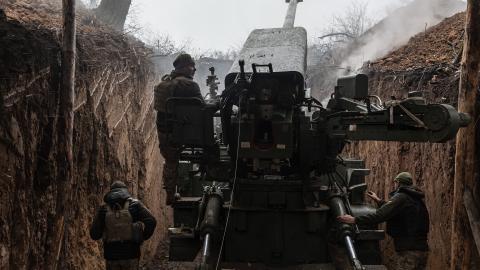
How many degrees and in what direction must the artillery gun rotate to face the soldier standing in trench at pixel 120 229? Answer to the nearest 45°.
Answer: approximately 90° to its left

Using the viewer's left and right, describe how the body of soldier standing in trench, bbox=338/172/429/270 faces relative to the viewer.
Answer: facing away from the viewer and to the left of the viewer

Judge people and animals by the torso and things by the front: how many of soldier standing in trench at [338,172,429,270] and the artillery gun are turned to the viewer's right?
0

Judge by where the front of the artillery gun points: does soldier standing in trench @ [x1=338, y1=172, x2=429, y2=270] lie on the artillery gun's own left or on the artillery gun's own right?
on the artillery gun's own right

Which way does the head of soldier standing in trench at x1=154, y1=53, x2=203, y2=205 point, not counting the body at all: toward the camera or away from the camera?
away from the camera

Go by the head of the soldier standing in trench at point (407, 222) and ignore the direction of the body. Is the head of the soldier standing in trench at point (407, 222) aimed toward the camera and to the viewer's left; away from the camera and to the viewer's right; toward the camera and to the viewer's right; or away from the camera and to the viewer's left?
away from the camera and to the viewer's left

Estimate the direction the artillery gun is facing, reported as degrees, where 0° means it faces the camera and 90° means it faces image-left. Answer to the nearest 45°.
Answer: approximately 180°
